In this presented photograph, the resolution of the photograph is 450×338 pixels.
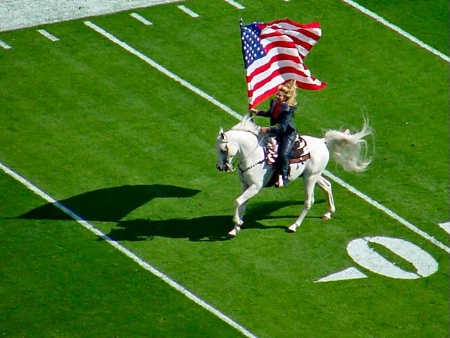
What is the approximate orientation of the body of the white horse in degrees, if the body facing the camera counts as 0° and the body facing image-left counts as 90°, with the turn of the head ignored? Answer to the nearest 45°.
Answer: approximately 90°
